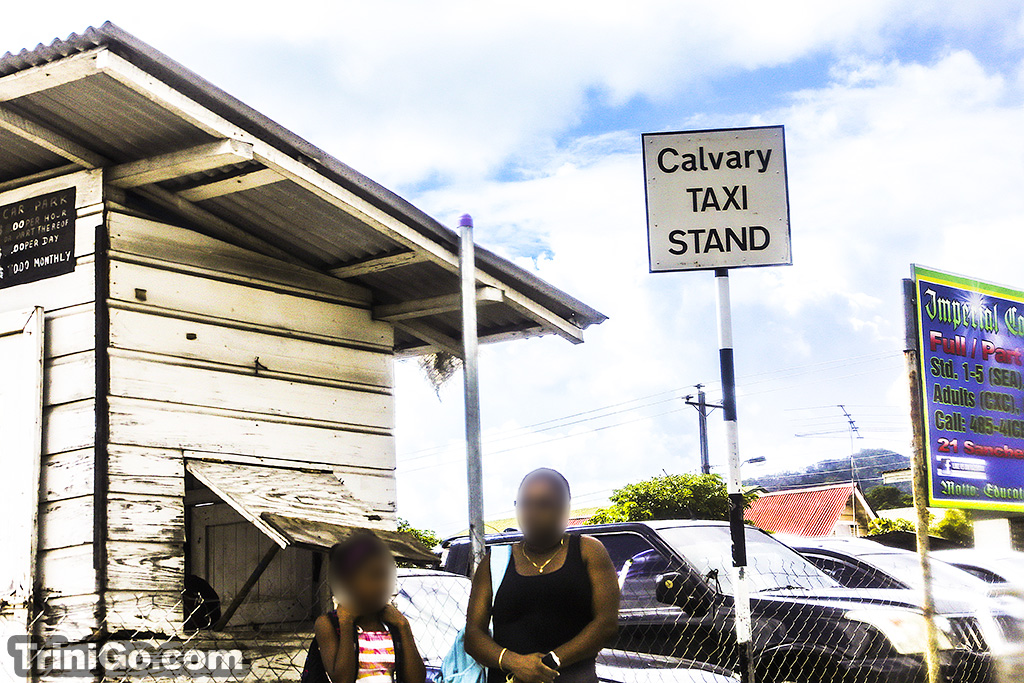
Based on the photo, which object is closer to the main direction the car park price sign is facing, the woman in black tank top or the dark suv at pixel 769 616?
the woman in black tank top

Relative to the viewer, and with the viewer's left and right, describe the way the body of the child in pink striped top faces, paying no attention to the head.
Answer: facing the viewer and to the right of the viewer

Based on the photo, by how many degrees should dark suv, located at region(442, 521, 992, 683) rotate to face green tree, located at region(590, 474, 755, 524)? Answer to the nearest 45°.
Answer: approximately 135° to its left

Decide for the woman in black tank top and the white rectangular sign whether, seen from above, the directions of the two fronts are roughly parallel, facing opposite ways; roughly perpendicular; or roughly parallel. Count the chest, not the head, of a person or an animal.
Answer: roughly parallel

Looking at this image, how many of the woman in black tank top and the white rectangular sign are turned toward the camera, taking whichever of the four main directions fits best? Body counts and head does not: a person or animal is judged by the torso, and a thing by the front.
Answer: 2

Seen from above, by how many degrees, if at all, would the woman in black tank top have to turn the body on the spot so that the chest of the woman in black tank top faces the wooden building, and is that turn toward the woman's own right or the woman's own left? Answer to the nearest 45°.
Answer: approximately 135° to the woman's own right

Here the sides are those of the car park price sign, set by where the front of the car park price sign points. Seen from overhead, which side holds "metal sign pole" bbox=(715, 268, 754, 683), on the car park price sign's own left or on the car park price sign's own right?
on the car park price sign's own left

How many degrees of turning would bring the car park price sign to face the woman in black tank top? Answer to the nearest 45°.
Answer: approximately 90° to its left

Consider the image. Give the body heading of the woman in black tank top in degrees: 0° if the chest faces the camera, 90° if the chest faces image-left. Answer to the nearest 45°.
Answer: approximately 0°

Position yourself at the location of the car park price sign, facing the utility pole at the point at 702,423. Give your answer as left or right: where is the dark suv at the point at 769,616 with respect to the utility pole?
right

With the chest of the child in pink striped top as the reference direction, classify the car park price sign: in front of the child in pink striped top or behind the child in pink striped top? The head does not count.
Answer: behind

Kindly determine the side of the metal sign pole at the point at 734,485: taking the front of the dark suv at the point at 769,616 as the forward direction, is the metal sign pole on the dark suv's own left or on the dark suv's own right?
on the dark suv's own right

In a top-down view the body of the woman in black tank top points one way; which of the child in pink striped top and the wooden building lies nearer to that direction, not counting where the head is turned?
the child in pink striped top
